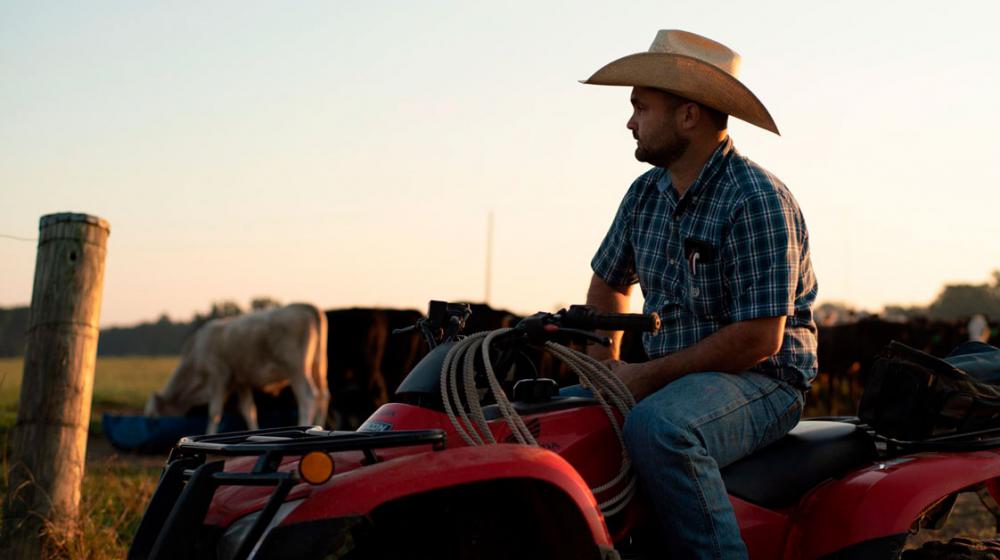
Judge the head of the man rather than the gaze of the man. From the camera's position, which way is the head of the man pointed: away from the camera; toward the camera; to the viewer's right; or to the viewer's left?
to the viewer's left

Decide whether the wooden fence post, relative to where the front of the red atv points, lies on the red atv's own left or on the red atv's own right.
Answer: on the red atv's own right

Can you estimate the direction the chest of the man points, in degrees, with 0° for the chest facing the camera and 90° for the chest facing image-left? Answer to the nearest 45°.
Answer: approximately 45°

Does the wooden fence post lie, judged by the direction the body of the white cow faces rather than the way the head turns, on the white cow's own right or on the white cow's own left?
on the white cow's own left

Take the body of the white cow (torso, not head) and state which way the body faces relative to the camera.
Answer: to the viewer's left

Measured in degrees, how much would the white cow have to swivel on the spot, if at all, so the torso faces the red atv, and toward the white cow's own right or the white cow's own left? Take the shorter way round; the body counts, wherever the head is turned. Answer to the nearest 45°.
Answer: approximately 90° to the white cow's own left

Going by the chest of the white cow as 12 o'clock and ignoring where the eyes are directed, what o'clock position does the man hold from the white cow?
The man is roughly at 9 o'clock from the white cow.
